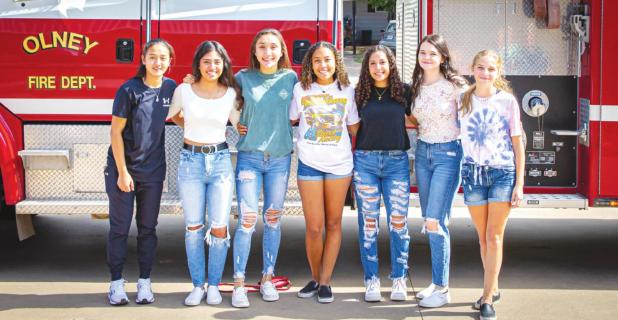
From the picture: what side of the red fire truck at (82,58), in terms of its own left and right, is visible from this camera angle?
left

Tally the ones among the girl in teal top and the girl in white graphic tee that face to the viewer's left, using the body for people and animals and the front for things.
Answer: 0

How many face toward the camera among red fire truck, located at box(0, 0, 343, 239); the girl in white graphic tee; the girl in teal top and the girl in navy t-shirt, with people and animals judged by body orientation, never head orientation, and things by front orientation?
3

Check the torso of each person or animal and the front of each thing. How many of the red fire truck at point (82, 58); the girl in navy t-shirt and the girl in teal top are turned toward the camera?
2

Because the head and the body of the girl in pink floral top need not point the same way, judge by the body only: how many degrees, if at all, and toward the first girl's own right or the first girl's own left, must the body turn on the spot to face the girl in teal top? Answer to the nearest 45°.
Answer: approximately 45° to the first girl's own right

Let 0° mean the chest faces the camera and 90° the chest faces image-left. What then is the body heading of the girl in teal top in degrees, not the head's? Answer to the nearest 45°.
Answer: approximately 0°
